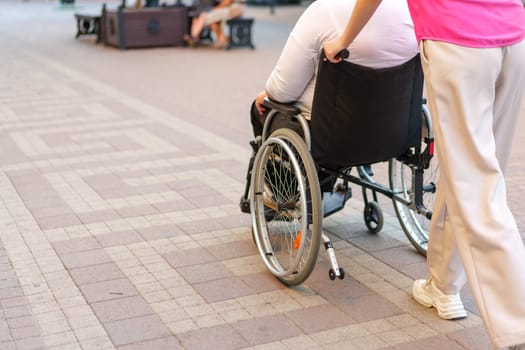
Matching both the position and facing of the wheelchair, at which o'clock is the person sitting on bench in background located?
The person sitting on bench in background is roughly at 1 o'clock from the wheelchair.

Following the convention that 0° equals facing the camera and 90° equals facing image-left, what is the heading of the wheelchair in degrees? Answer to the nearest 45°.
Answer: approximately 135°

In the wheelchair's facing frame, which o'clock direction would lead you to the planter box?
The planter box is roughly at 1 o'clock from the wheelchair.
